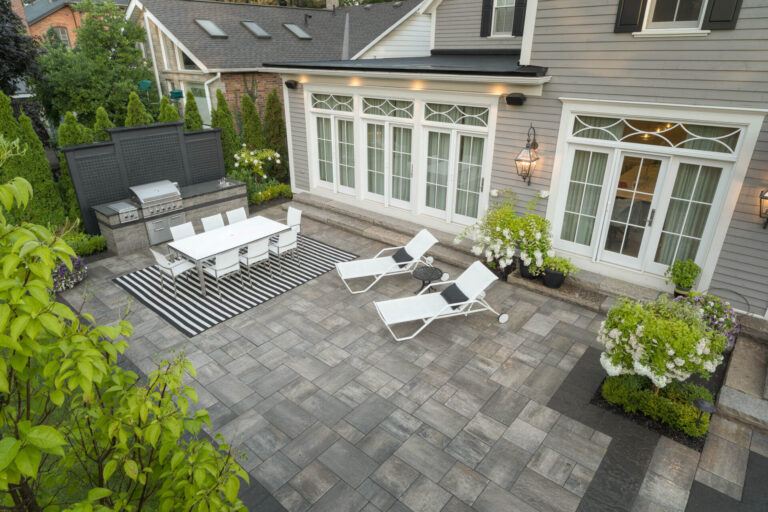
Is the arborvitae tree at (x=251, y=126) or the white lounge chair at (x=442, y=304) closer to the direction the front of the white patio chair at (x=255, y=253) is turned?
the arborvitae tree

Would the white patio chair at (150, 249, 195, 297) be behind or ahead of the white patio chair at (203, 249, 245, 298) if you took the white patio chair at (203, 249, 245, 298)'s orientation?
ahead

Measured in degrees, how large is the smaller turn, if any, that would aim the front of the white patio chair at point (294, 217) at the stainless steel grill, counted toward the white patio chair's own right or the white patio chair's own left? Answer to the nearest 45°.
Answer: approximately 90° to the white patio chair's own right

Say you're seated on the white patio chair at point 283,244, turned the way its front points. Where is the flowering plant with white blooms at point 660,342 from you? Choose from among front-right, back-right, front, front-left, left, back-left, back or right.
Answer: back

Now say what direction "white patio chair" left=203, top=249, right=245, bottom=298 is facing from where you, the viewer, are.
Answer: facing away from the viewer and to the left of the viewer

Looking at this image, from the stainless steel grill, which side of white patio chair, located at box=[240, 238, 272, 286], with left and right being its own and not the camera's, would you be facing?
front

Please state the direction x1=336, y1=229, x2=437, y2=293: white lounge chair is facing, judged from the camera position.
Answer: facing the viewer and to the left of the viewer

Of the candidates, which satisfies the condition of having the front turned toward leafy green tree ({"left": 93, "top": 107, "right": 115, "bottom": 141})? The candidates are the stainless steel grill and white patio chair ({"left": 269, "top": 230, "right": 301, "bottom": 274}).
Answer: the white patio chair

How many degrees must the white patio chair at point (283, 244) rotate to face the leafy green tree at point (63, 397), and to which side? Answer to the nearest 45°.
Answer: approximately 135° to its left

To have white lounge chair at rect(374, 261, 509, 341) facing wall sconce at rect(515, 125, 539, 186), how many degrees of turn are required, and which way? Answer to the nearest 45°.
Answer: approximately 180°

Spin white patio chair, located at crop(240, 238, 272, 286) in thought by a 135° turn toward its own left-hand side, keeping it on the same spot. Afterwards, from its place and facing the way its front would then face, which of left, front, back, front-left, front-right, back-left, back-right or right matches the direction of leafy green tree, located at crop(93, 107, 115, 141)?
back-right

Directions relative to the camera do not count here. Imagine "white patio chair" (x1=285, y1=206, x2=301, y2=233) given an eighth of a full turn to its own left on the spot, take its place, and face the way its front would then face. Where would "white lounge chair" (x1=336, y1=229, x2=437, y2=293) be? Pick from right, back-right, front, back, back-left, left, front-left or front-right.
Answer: front-left

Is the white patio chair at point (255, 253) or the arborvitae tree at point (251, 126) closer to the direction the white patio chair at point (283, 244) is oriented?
the arborvitae tree

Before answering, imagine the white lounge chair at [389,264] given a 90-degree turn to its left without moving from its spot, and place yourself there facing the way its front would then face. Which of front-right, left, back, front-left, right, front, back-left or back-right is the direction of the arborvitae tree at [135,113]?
back

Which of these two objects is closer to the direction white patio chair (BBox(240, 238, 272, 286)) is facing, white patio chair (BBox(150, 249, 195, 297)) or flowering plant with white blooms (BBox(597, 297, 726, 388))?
the white patio chair

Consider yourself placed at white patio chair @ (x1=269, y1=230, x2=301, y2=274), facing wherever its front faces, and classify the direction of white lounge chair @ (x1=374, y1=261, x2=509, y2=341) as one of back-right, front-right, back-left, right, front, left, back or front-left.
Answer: back

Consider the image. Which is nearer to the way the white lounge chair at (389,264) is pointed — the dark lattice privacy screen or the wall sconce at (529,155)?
the dark lattice privacy screen

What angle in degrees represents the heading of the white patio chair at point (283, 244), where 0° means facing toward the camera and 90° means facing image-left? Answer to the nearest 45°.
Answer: approximately 135°
